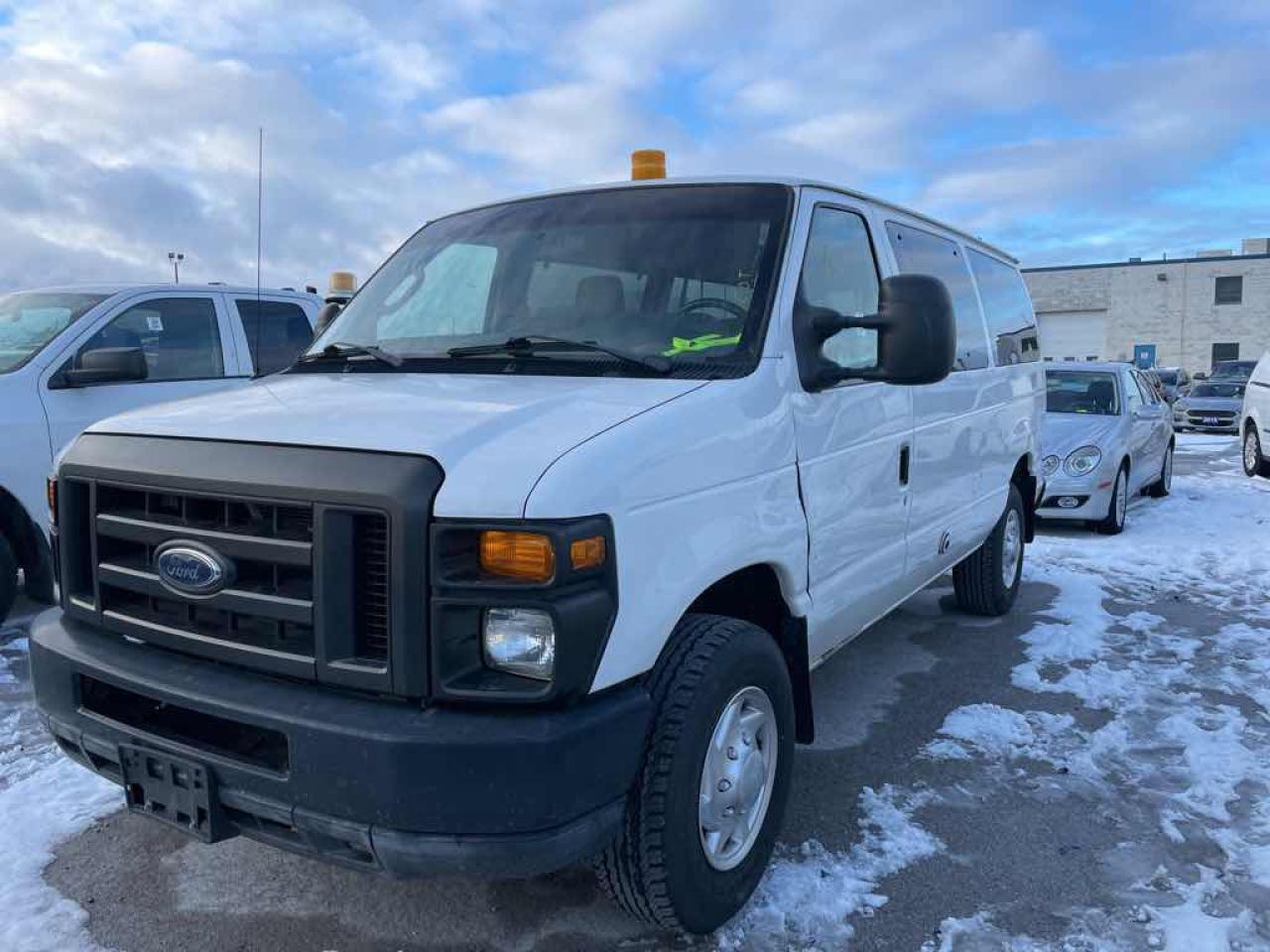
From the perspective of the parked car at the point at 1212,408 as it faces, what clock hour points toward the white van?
The white van is roughly at 12 o'clock from the parked car.

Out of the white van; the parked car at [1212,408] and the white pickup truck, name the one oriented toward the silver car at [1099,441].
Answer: the parked car

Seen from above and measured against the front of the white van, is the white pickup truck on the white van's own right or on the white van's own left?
on the white van's own right

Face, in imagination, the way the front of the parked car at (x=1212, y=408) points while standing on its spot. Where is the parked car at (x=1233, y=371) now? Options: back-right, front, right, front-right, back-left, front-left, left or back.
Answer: back

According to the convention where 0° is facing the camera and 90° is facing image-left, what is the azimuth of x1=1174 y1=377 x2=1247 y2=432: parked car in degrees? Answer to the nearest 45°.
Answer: approximately 0°

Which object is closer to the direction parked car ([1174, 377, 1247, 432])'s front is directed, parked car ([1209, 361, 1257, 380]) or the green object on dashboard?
the green object on dashboard

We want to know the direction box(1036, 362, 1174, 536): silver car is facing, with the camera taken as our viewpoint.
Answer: facing the viewer and to the left of the viewer

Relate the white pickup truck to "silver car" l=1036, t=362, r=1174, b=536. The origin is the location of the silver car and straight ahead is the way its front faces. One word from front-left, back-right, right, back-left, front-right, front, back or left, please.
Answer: front

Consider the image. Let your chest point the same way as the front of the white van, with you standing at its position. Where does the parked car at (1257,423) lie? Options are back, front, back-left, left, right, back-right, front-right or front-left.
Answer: back

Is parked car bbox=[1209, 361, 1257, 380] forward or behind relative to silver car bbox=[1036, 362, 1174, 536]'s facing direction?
behind
